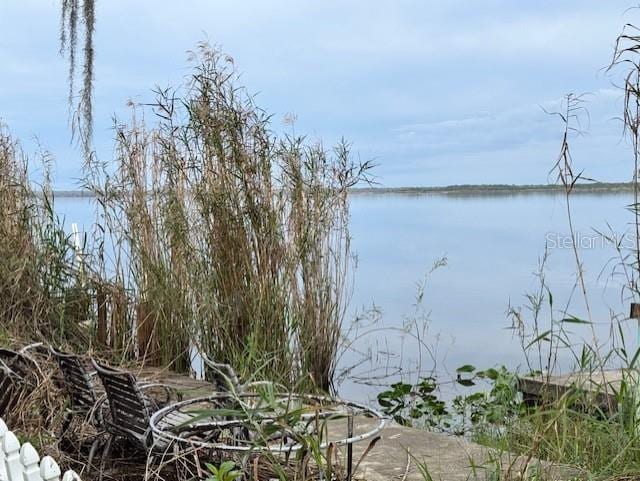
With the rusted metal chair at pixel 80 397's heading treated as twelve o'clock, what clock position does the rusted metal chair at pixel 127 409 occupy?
the rusted metal chair at pixel 127 409 is roughly at 4 o'clock from the rusted metal chair at pixel 80 397.

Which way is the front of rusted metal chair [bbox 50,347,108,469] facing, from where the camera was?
facing away from the viewer and to the right of the viewer

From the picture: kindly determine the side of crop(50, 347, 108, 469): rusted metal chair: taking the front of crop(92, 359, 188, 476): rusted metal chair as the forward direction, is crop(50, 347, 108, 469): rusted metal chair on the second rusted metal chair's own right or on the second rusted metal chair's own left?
on the second rusted metal chair's own left

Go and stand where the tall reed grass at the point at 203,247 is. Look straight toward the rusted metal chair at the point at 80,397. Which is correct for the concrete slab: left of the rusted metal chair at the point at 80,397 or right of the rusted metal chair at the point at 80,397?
left

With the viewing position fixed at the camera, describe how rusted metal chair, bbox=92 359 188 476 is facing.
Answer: facing away from the viewer and to the right of the viewer

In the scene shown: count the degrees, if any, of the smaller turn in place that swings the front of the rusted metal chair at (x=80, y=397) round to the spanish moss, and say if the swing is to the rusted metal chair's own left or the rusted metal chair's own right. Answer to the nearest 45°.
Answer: approximately 45° to the rusted metal chair's own left
